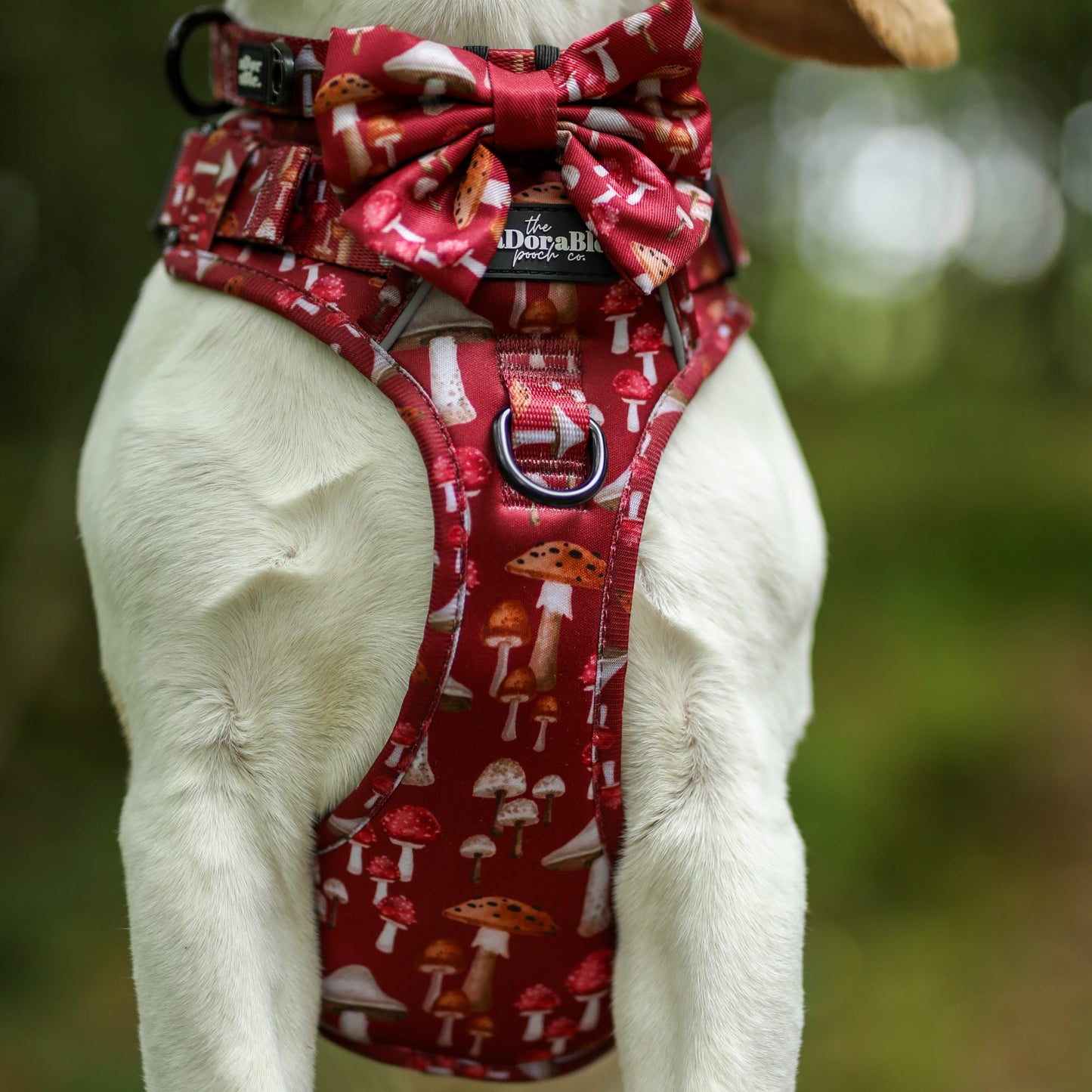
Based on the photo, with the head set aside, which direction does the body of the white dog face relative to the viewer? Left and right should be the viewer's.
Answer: facing the viewer
